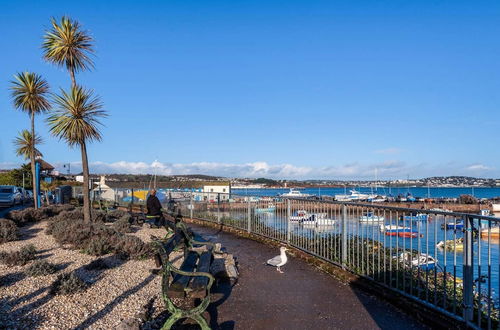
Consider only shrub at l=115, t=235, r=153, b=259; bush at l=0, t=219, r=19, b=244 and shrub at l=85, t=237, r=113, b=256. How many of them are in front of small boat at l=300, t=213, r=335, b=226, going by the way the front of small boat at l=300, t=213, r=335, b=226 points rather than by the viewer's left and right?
3

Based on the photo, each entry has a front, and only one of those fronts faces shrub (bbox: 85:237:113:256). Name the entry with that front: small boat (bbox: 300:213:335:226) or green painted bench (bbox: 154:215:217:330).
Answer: the small boat

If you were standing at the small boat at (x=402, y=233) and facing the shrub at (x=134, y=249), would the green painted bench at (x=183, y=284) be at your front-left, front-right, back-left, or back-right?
front-left

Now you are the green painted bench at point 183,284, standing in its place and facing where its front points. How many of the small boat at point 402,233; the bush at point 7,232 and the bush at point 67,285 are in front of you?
1

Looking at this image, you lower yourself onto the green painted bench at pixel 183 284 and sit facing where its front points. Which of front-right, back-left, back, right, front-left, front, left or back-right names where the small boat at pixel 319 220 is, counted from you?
front-left

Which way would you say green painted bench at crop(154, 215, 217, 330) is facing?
to the viewer's right

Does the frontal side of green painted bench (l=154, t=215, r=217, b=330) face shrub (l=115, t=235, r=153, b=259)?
no

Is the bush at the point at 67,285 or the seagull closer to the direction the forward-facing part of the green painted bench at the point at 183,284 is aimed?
the seagull

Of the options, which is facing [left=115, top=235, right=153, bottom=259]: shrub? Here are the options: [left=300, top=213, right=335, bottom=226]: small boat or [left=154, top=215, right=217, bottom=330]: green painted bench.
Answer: the small boat

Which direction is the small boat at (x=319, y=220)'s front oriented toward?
to the viewer's left

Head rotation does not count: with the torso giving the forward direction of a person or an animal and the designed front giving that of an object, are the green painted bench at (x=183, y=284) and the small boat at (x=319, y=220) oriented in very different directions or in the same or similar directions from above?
very different directions
